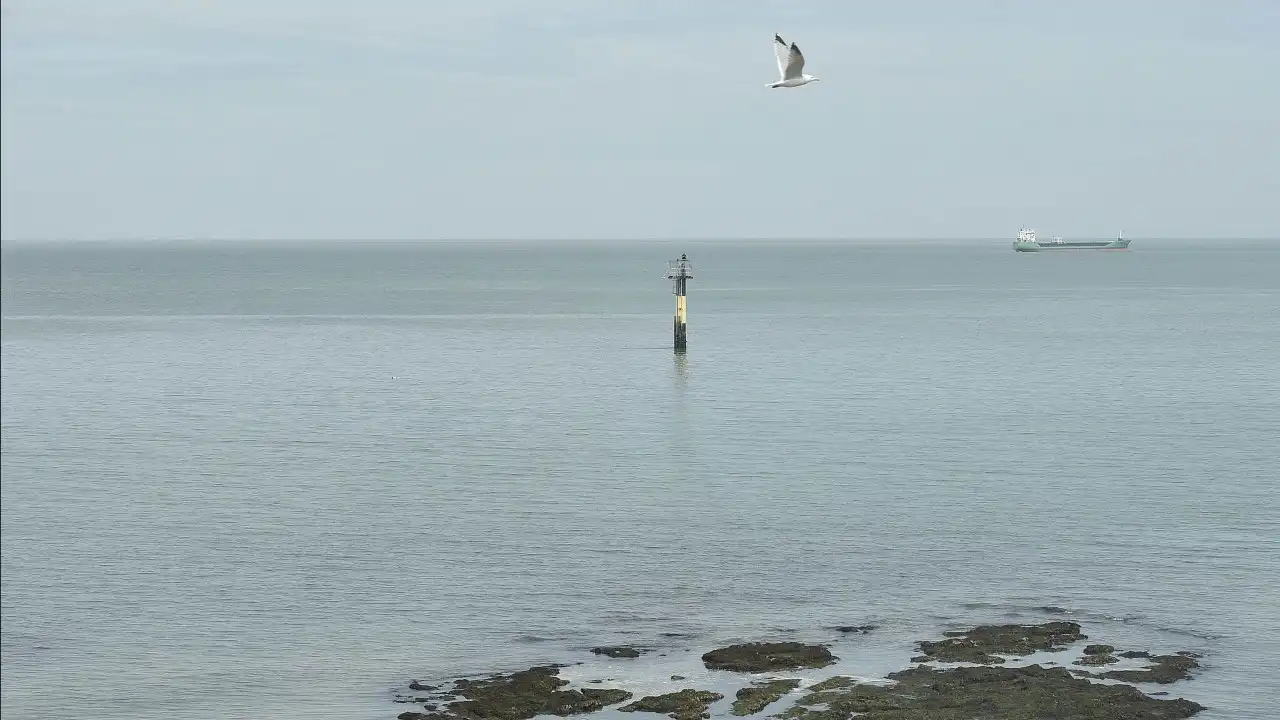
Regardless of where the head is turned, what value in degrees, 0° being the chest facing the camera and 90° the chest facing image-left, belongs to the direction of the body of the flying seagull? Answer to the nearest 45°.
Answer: approximately 270°

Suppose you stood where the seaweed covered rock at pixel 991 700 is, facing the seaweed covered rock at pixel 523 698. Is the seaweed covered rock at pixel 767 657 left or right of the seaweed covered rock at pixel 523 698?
right
